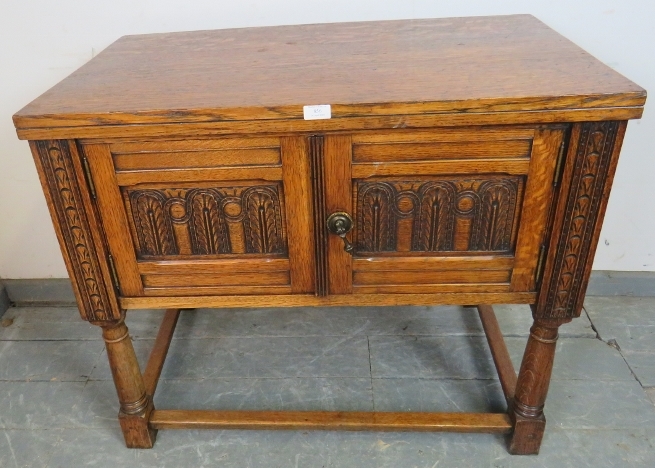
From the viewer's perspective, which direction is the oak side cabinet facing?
toward the camera
